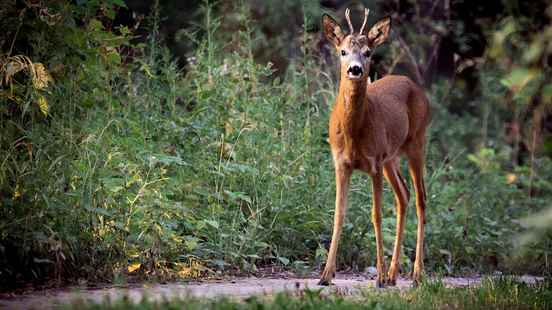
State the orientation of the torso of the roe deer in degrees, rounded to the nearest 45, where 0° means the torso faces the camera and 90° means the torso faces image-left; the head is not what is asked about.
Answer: approximately 45°
